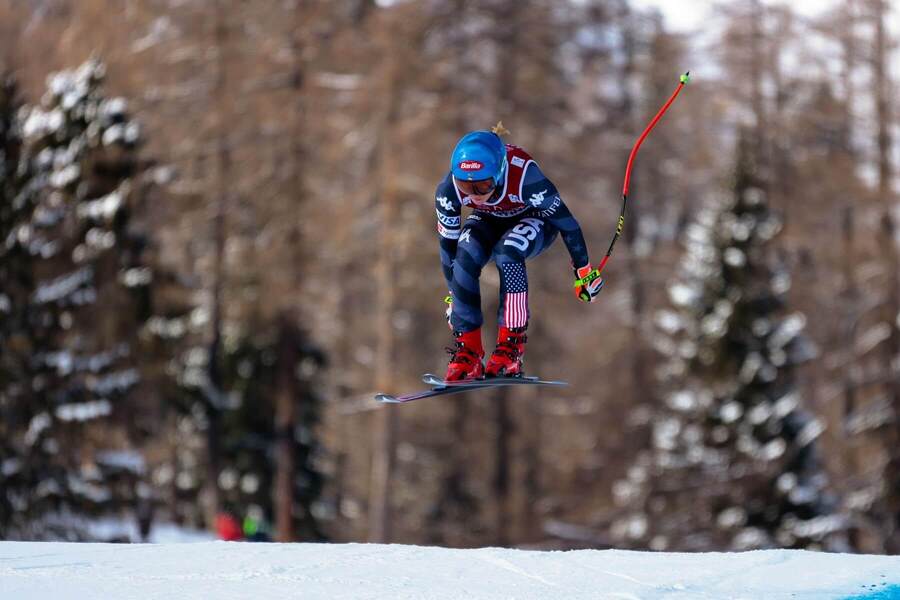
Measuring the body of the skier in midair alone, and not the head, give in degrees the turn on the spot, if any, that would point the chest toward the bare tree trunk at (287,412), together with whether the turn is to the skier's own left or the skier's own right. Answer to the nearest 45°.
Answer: approximately 135° to the skier's own right

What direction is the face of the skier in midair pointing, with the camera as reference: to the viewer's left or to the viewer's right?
to the viewer's left

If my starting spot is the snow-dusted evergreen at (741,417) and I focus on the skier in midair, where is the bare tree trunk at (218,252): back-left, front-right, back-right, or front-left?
front-right

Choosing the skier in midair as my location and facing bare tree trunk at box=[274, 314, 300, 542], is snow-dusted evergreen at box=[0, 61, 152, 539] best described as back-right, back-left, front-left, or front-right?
front-left

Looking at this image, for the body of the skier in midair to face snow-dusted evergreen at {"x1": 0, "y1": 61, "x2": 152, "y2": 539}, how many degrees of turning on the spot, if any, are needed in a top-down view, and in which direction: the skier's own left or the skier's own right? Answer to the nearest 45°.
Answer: approximately 90° to the skier's own right

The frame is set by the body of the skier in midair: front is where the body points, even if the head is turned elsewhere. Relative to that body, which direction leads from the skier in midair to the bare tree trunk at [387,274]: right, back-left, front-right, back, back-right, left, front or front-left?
back-right

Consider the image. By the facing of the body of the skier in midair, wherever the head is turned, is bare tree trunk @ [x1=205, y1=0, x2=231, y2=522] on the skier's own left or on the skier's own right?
on the skier's own right

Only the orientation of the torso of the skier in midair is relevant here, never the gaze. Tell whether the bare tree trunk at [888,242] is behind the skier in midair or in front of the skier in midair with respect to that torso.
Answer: behind
